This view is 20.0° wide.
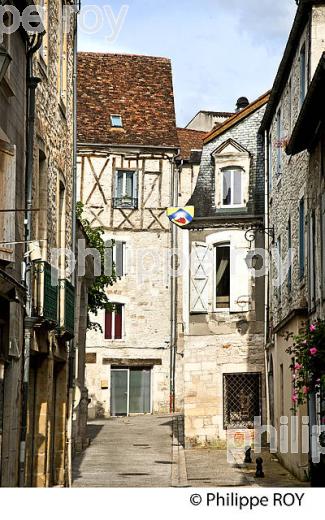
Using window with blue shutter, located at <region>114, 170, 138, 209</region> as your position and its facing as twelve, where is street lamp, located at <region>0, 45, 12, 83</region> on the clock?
The street lamp is roughly at 12 o'clock from the window with blue shutter.

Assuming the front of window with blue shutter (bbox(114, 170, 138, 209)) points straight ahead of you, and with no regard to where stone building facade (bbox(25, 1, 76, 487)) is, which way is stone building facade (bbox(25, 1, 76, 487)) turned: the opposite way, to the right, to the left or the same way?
to the left

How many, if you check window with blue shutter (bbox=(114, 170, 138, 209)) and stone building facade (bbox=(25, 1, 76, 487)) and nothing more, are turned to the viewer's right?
1

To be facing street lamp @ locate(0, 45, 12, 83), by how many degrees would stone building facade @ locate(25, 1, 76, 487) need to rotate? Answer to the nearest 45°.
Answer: approximately 90° to its right

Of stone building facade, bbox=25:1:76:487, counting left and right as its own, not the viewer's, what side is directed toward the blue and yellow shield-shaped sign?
left

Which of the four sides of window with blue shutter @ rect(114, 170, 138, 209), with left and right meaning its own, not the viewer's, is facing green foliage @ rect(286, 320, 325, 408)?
front

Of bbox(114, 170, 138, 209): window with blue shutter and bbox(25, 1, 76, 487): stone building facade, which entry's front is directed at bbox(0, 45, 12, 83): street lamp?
the window with blue shutter

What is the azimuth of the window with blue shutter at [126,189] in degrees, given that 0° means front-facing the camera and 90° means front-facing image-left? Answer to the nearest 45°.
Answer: approximately 0°

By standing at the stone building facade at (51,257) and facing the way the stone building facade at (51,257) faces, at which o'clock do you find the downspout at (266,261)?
The downspout is roughly at 10 o'clock from the stone building facade.

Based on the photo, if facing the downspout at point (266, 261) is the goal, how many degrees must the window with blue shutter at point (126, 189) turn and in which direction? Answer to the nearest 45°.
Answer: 0° — it already faces it

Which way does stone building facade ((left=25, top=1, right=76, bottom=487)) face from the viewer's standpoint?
to the viewer's right
